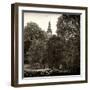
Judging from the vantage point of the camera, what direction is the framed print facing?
facing the viewer and to the right of the viewer
